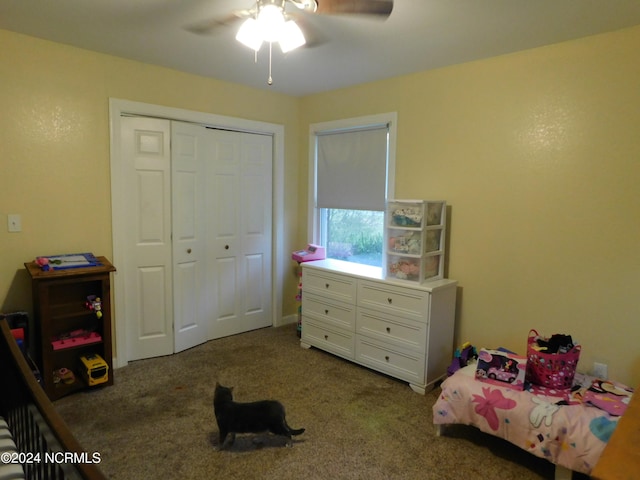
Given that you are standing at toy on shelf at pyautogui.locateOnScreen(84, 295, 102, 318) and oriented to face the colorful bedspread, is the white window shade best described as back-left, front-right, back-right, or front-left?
front-left

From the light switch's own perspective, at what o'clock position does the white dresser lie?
The white dresser is roughly at 10 o'clock from the light switch.

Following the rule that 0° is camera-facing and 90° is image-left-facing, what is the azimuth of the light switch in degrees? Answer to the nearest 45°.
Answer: approximately 0°

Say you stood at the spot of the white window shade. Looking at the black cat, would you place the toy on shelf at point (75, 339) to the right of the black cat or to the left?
right

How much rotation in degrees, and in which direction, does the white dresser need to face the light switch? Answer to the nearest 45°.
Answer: approximately 45° to its right

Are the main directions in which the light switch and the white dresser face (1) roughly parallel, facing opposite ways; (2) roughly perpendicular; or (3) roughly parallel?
roughly perpendicular

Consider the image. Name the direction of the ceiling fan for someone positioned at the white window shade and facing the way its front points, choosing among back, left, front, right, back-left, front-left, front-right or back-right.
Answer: front-left

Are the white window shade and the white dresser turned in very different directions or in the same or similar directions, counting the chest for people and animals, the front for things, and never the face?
same or similar directions

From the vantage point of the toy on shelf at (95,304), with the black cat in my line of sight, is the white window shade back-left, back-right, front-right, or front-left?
front-left

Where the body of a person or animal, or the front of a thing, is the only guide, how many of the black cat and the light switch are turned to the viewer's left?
1

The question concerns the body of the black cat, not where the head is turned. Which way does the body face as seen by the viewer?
to the viewer's left

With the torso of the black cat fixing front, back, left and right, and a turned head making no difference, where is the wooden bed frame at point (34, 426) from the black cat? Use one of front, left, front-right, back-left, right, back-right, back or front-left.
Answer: front-left

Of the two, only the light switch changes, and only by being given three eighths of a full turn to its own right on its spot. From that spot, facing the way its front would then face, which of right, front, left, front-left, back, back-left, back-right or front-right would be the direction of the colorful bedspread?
back

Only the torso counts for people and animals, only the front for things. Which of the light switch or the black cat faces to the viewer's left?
the black cat

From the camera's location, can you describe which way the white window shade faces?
facing the viewer and to the left of the viewer

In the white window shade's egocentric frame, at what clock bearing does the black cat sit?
The black cat is roughly at 11 o'clock from the white window shade.
